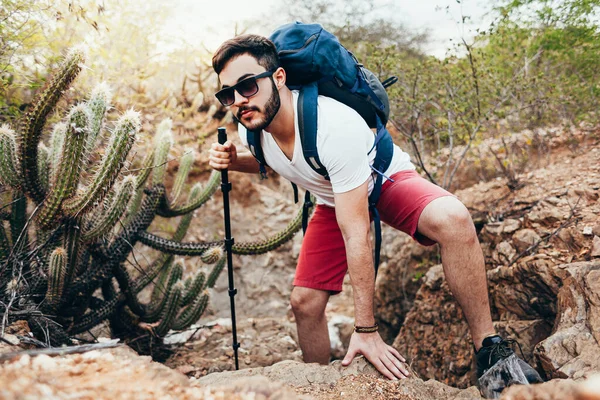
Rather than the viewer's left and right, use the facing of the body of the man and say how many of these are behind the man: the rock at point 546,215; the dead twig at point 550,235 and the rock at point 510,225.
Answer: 3

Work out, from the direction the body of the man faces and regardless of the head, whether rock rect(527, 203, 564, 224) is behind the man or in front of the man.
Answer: behind

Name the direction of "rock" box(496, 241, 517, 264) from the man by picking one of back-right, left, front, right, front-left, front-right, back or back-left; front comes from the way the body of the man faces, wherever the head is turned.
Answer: back

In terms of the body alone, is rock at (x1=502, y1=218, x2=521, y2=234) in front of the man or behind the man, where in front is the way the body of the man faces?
behind

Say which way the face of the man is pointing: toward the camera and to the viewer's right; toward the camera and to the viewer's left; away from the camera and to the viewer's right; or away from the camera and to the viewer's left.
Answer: toward the camera and to the viewer's left

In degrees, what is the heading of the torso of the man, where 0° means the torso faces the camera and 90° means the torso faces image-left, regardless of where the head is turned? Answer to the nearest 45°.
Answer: approximately 45°

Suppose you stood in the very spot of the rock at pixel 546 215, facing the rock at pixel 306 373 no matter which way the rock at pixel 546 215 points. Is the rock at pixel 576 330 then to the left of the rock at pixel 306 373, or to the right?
left

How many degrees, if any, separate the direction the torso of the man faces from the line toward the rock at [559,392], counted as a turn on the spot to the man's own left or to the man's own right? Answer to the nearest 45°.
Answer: approximately 90° to the man's own left

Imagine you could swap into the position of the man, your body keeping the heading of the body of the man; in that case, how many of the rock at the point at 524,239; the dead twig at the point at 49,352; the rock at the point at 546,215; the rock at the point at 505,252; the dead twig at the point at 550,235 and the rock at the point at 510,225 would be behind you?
5

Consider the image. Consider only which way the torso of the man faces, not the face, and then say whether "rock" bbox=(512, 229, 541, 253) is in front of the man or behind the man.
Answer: behind
